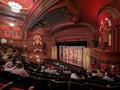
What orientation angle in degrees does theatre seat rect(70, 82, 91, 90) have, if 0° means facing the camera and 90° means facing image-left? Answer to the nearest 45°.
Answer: approximately 180°

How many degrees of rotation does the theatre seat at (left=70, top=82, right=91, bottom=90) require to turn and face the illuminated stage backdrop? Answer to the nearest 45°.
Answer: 0° — it already faces it

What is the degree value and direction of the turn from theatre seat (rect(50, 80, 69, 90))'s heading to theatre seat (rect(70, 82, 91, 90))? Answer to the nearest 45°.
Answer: approximately 90° to its right

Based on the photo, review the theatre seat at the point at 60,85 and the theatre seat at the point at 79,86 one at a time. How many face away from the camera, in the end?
2

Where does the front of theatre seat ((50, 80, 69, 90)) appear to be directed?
away from the camera

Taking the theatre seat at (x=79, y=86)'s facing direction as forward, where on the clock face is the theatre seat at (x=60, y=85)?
the theatre seat at (x=60, y=85) is roughly at 9 o'clock from the theatre seat at (x=79, y=86).
